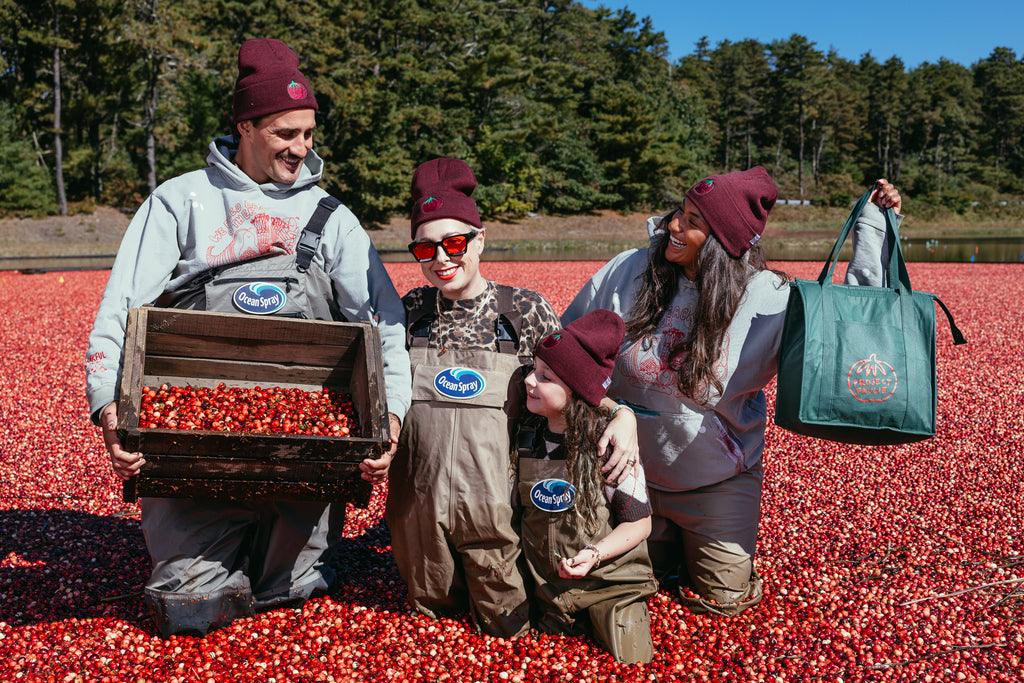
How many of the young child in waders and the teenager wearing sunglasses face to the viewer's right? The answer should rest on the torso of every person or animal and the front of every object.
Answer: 0

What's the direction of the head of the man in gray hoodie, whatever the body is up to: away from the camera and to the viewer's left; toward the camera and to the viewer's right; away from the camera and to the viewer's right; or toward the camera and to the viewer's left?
toward the camera and to the viewer's right

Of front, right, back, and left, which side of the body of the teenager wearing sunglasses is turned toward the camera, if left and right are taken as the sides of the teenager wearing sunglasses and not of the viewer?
front

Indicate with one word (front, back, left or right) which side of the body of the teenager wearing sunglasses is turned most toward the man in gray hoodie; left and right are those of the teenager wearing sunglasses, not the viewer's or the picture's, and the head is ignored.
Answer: right

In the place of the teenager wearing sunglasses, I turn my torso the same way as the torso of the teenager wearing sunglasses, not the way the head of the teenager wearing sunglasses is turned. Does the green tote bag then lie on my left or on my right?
on my left

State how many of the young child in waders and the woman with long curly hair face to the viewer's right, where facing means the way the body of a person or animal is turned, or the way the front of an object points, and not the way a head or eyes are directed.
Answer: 0
